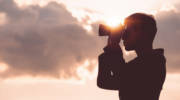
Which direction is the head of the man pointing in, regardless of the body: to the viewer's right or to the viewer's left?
to the viewer's left

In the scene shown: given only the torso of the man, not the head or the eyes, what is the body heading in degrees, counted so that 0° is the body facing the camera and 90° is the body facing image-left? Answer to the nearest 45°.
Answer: approximately 90°
